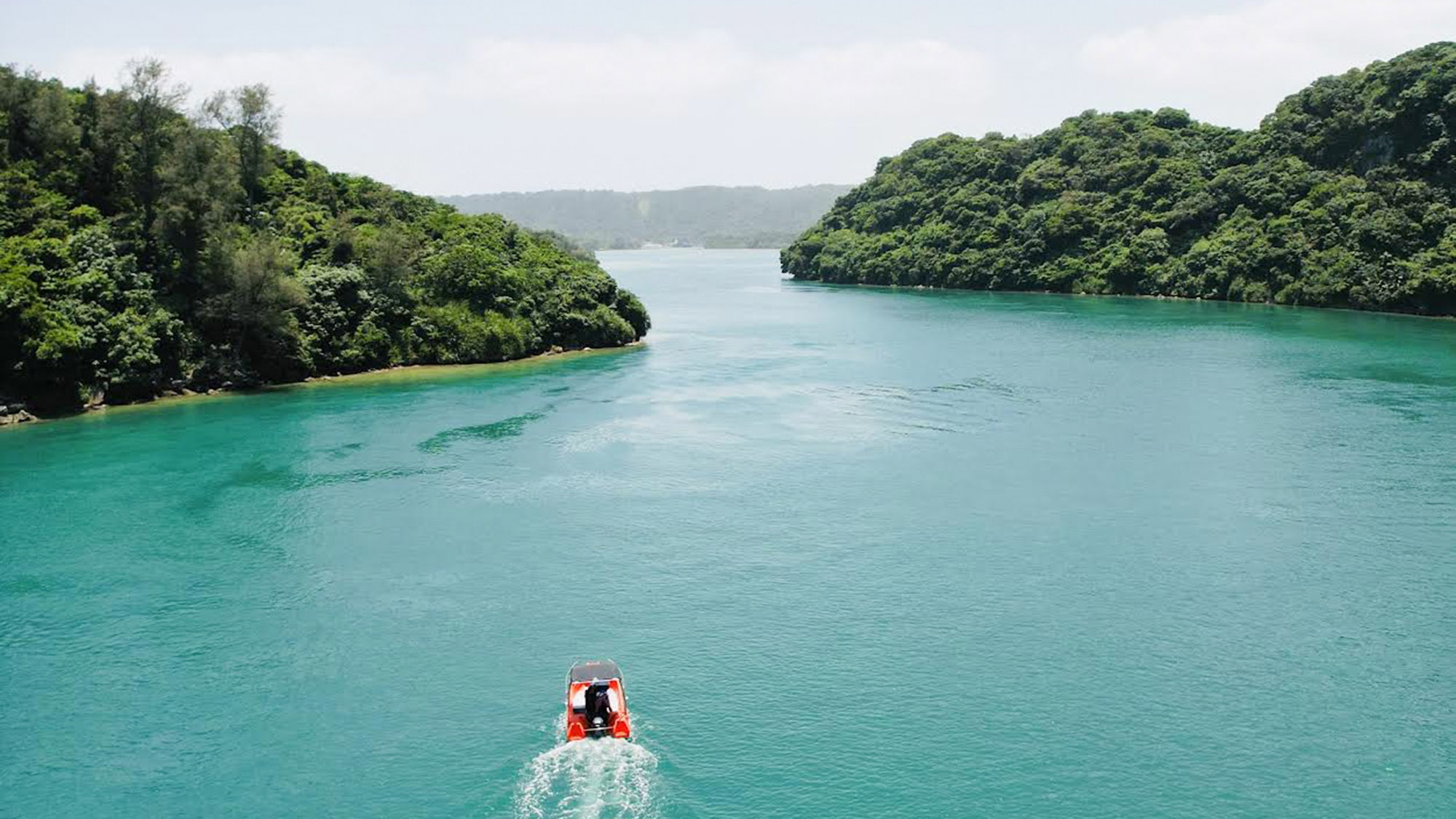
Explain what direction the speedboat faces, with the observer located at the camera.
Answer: facing away from the viewer
